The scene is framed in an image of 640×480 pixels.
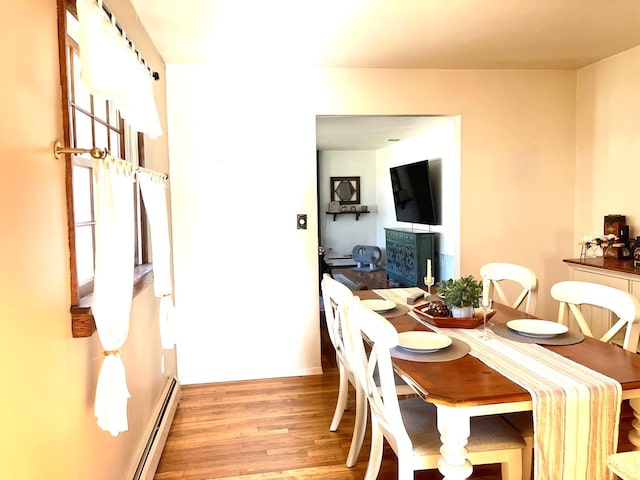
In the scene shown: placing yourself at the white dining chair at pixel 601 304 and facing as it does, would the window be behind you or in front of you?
in front

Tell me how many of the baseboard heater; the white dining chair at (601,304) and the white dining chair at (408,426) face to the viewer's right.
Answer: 2

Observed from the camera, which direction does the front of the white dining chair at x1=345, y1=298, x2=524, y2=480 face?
facing to the right of the viewer

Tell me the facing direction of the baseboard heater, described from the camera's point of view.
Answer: facing to the right of the viewer

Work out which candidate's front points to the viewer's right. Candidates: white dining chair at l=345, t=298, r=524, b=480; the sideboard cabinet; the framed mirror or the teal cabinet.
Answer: the white dining chair

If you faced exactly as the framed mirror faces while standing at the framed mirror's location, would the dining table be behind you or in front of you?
in front

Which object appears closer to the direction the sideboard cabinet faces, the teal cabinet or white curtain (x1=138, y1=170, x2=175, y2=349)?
the white curtain

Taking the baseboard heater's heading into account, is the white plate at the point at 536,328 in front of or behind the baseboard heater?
in front

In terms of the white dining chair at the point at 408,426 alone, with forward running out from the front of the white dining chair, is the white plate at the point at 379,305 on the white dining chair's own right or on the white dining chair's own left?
on the white dining chair's own left

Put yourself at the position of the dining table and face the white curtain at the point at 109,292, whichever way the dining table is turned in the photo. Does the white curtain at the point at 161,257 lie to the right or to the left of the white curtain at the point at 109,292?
right

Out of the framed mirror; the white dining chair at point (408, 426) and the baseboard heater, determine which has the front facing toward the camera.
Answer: the framed mirror

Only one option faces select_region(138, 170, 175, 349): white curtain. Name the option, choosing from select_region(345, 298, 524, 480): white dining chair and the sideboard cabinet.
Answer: the sideboard cabinet

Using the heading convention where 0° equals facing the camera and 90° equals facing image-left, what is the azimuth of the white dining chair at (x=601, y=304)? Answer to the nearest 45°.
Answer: approximately 45°

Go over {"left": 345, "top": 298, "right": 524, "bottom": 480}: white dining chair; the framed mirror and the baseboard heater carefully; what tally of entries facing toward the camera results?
1

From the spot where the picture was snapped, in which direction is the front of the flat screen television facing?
facing the viewer and to the left of the viewer

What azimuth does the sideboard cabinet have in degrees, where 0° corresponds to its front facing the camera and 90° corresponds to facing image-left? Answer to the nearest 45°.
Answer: approximately 45°

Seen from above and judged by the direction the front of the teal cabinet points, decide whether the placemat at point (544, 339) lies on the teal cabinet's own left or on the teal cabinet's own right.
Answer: on the teal cabinet's own left

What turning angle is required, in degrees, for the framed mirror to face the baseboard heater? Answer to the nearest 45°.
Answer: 0° — it already faces it

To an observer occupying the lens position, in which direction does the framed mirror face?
facing the viewer

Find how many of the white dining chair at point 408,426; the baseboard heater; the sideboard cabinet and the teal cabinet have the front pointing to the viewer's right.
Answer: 2

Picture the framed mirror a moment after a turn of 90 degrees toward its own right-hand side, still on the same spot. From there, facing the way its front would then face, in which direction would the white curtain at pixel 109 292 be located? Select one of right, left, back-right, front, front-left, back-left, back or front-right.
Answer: left

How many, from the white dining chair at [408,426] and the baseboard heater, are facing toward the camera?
0
